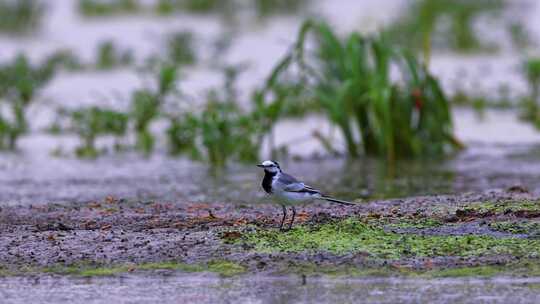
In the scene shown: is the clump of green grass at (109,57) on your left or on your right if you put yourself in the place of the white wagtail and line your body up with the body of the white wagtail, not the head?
on your right

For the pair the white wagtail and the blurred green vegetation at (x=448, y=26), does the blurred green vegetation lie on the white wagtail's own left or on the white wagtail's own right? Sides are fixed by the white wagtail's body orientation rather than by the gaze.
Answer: on the white wagtail's own right

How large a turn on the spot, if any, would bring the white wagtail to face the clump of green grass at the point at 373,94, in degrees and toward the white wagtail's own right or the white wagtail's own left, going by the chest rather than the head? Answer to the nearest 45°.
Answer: approximately 90° to the white wagtail's own right

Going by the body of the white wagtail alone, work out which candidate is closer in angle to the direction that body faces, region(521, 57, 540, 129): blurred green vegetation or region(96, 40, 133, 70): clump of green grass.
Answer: the clump of green grass

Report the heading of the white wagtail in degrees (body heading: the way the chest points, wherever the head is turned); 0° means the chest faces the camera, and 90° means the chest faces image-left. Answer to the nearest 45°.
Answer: approximately 90°

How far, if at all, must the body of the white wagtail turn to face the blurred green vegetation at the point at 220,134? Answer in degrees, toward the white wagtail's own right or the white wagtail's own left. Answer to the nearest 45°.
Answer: approximately 90° to the white wagtail's own right

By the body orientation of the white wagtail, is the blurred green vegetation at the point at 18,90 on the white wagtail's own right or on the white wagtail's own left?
on the white wagtail's own right
